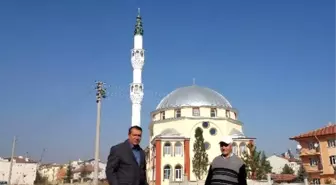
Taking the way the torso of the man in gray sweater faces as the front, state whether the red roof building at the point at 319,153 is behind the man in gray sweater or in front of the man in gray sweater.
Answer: behind

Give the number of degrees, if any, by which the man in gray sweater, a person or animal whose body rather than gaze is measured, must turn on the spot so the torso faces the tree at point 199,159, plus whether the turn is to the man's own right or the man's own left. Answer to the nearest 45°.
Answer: approximately 180°

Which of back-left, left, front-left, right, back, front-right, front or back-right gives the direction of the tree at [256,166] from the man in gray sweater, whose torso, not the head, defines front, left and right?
back

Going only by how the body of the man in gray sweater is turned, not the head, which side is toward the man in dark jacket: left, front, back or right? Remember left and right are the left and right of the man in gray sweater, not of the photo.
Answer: right

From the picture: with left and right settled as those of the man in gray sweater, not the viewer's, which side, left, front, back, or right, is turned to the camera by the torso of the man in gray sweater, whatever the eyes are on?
front

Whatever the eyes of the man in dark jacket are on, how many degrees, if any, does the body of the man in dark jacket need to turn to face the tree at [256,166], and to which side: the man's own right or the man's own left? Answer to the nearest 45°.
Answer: approximately 135° to the man's own left

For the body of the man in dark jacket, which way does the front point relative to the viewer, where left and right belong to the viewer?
facing the viewer and to the right of the viewer

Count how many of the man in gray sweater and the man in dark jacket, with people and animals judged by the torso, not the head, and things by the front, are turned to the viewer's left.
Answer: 0

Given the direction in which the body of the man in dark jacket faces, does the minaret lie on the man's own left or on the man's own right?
on the man's own left

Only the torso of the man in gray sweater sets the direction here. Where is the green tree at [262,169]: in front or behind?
behind

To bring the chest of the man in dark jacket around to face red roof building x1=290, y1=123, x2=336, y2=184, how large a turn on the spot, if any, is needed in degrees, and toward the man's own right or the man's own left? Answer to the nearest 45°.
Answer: approximately 90° to the man's own left

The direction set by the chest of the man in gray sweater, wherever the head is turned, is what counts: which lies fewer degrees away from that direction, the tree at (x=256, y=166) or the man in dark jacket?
the man in dark jacket

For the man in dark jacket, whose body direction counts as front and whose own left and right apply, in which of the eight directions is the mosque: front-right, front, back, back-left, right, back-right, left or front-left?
back-left

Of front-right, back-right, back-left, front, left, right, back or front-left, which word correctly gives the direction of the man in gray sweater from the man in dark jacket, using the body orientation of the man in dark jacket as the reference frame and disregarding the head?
front-left
